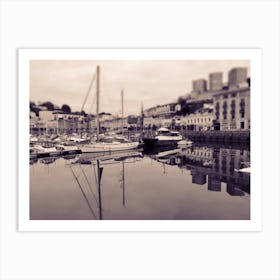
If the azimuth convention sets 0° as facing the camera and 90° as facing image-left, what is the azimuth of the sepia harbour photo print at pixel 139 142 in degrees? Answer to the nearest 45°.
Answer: approximately 0°
